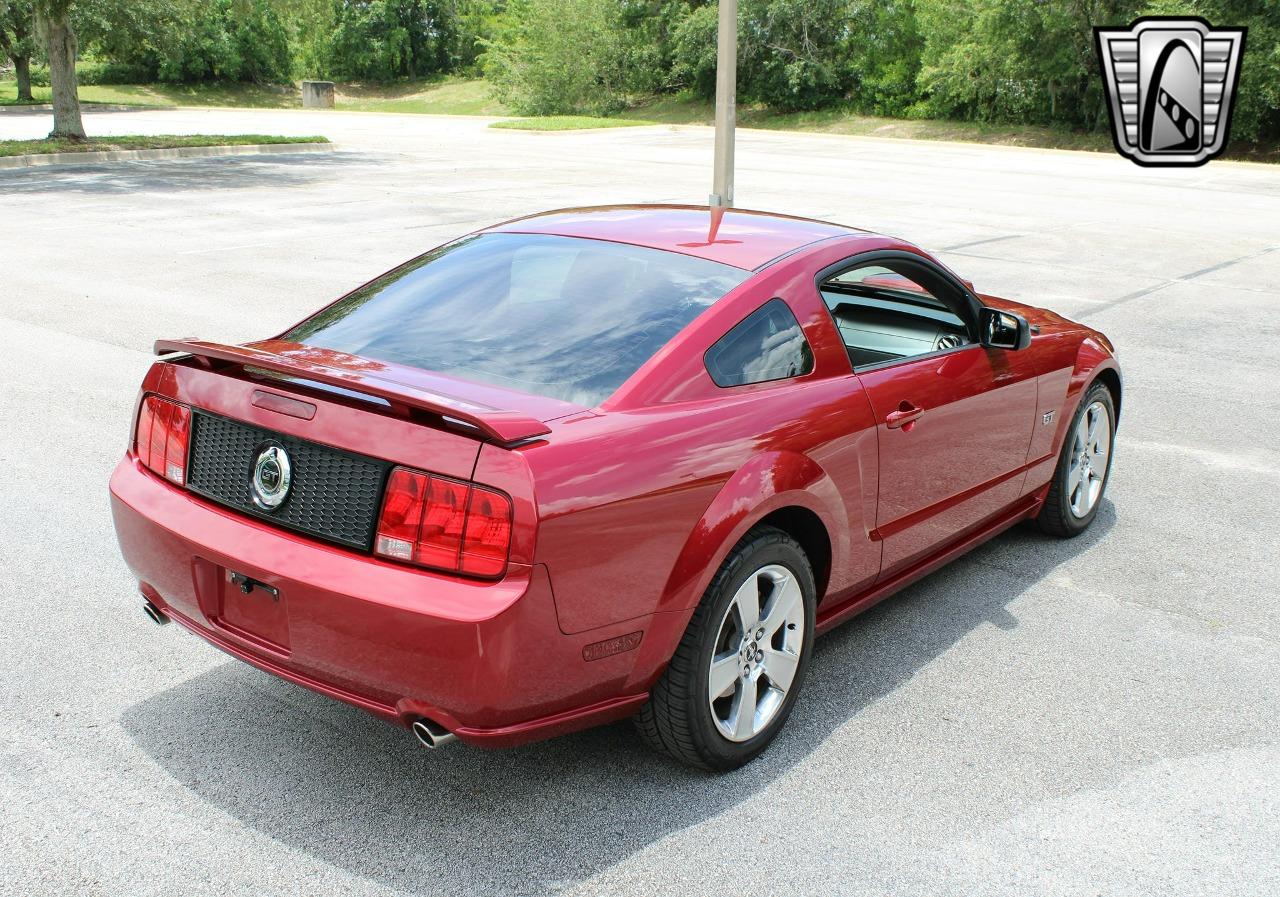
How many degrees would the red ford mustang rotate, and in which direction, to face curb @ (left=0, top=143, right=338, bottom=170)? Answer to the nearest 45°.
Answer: approximately 45° to its left

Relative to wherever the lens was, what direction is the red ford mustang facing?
facing away from the viewer and to the right of the viewer

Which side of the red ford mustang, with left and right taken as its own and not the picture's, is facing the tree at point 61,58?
left

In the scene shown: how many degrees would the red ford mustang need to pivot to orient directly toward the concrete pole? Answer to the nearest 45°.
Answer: approximately 45° to its left
